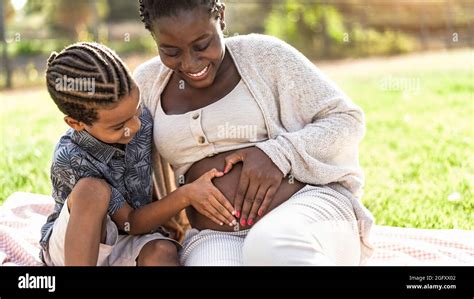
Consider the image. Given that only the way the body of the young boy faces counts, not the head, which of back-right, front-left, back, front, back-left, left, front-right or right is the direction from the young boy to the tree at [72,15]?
back-left

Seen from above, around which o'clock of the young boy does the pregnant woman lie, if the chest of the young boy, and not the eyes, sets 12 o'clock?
The pregnant woman is roughly at 10 o'clock from the young boy.

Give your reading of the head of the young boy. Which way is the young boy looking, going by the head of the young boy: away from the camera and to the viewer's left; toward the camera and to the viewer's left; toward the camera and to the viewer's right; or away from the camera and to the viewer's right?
toward the camera and to the viewer's right

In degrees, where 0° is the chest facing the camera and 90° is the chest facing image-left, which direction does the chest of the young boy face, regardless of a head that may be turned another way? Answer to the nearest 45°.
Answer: approximately 315°
